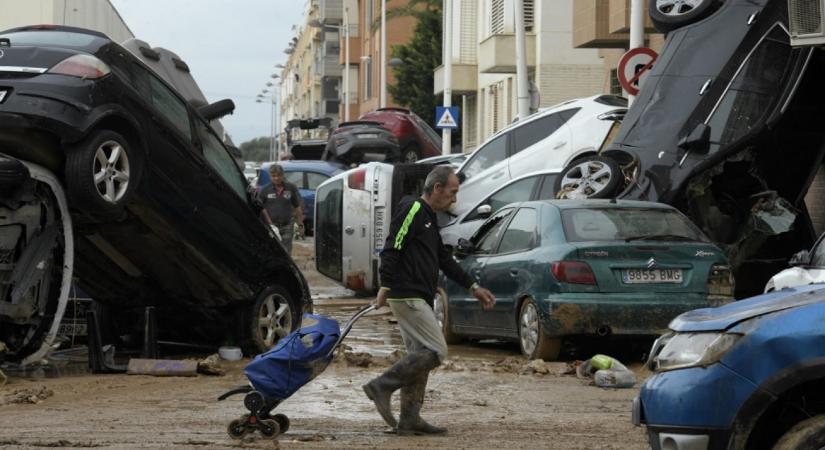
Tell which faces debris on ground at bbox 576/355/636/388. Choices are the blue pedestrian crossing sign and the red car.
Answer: the blue pedestrian crossing sign

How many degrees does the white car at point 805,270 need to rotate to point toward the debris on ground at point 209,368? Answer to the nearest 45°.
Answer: approximately 45° to its right

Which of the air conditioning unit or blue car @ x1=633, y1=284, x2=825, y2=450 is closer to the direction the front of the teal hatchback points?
the air conditioning unit

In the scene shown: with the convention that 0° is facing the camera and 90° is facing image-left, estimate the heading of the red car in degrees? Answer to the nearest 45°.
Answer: approximately 225°

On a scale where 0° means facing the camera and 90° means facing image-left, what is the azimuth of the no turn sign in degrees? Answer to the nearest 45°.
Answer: approximately 0°
